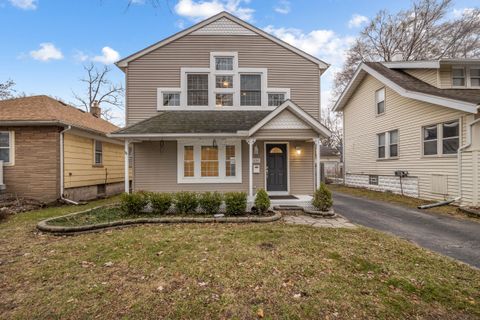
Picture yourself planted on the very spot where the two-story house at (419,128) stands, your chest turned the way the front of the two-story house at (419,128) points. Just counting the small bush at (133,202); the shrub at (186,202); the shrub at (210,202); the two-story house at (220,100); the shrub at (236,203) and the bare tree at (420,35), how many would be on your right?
5

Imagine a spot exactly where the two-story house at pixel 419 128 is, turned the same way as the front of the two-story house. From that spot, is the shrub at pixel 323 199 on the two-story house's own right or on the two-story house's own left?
on the two-story house's own right

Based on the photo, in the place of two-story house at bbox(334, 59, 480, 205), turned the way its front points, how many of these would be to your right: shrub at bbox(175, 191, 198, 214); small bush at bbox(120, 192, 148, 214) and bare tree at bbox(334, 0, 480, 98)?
2

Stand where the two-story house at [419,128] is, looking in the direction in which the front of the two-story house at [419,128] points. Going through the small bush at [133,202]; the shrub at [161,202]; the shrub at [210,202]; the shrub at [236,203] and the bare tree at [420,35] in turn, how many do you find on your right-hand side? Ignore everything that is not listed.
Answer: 4

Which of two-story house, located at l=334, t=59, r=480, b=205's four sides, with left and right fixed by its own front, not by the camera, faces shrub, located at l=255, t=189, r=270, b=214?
right

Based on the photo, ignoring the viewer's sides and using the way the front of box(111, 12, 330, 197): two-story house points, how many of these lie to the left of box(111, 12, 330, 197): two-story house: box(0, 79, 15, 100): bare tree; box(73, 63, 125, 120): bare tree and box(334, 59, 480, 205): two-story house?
1

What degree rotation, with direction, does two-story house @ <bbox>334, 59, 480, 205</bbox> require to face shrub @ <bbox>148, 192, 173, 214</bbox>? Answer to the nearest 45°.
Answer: approximately 90° to its right

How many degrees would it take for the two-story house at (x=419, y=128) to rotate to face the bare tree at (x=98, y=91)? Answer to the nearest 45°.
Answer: approximately 135° to its right

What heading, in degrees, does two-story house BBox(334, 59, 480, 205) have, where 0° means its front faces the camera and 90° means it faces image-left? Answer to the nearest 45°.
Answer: approximately 315°

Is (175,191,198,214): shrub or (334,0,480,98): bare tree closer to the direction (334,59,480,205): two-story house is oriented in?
the shrub

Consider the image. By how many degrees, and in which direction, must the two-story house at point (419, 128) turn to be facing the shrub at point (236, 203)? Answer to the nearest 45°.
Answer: approximately 90° to its right

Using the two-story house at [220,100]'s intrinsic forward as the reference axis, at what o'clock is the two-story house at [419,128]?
the two-story house at [419,128] is roughly at 9 o'clock from the two-story house at [220,100].

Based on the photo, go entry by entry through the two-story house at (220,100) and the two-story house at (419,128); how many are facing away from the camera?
0

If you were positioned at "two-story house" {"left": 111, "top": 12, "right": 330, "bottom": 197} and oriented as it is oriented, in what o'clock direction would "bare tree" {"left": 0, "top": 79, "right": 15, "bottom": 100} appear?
The bare tree is roughly at 4 o'clock from the two-story house.
